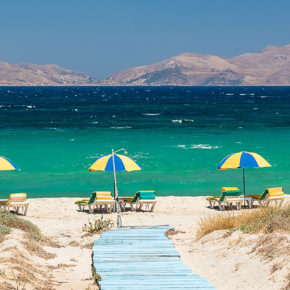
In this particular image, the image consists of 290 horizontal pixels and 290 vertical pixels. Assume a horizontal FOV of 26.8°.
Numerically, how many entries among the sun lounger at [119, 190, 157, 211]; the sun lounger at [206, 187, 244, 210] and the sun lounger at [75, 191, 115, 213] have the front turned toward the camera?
0

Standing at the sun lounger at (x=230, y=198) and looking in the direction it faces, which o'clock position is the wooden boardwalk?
The wooden boardwalk is roughly at 8 o'clock from the sun lounger.

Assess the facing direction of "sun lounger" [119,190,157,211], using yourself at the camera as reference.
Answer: facing away from the viewer and to the left of the viewer

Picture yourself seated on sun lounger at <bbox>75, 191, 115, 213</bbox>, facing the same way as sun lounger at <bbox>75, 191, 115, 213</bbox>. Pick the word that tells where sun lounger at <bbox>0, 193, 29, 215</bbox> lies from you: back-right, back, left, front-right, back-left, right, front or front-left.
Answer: front-left

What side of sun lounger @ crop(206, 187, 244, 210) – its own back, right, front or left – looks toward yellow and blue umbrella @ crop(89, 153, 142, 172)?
left

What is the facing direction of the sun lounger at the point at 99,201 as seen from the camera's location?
facing away from the viewer and to the left of the viewer

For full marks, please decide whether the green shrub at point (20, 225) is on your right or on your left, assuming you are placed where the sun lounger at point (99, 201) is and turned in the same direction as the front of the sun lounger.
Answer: on your left

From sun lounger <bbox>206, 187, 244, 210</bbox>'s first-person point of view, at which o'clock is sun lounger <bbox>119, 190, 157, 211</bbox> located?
sun lounger <bbox>119, 190, 157, 211</bbox> is roughly at 10 o'clock from sun lounger <bbox>206, 187, 244, 210</bbox>.

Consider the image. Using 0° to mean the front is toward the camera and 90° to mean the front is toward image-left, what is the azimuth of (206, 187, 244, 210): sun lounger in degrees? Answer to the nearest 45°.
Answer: approximately 135°

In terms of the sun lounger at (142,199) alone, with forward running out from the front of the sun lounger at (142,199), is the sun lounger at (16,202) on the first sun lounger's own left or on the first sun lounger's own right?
on the first sun lounger's own left

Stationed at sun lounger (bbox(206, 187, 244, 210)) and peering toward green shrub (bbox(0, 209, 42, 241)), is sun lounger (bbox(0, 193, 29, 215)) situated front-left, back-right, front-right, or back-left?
front-right

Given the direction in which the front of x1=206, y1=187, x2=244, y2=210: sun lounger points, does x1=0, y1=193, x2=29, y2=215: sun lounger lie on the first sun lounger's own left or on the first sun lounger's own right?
on the first sun lounger's own left

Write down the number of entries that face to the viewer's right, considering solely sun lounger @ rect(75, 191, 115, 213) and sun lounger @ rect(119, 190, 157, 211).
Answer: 0
